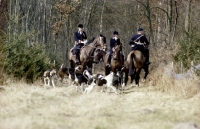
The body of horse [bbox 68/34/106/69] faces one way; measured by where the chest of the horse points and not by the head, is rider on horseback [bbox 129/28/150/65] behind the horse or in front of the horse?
in front

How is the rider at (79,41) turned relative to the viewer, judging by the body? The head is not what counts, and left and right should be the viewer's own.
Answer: facing the viewer and to the right of the viewer

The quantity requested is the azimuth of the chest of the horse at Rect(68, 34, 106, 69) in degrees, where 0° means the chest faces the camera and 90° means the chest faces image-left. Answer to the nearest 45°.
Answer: approximately 315°
